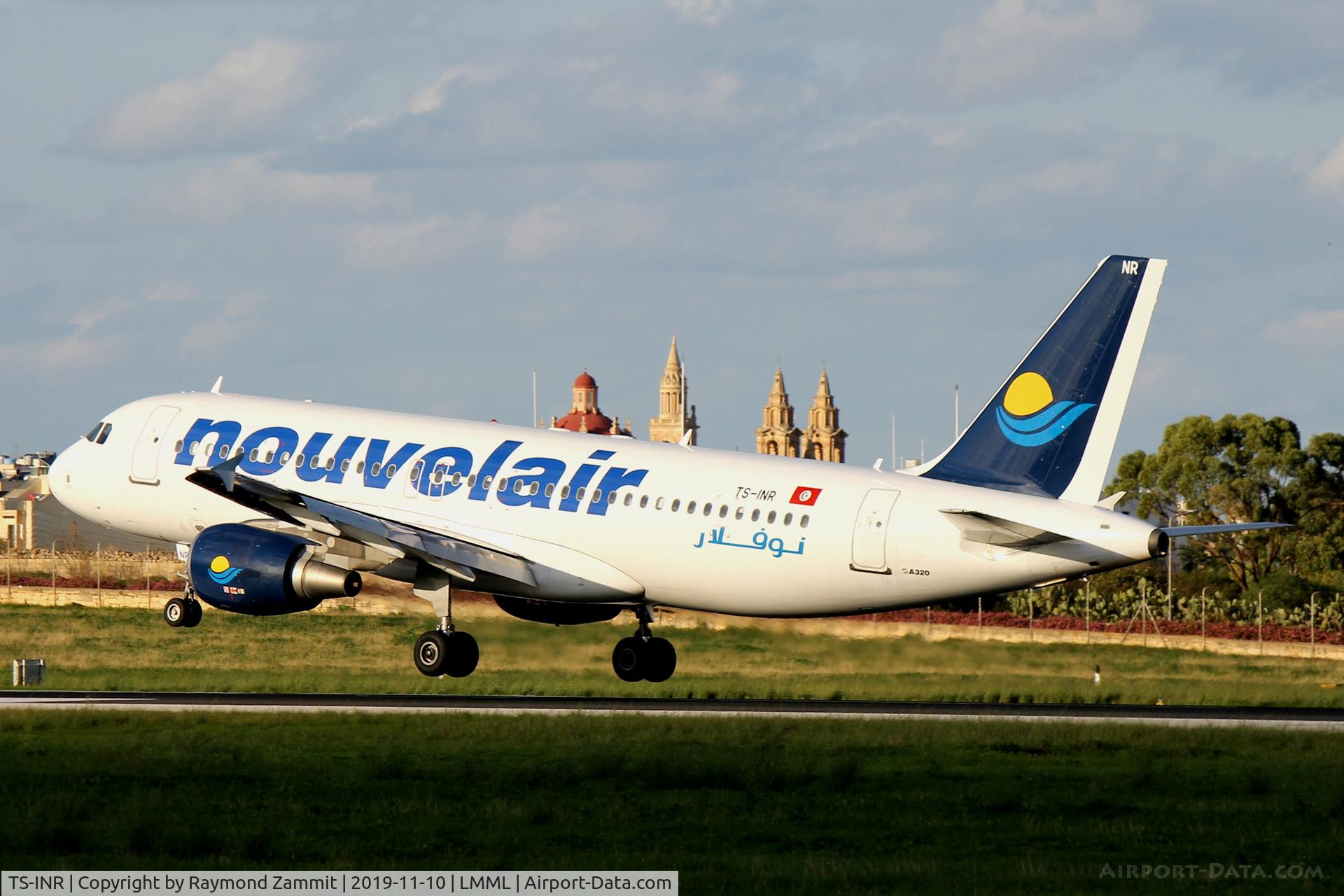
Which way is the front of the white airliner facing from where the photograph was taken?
facing away from the viewer and to the left of the viewer
